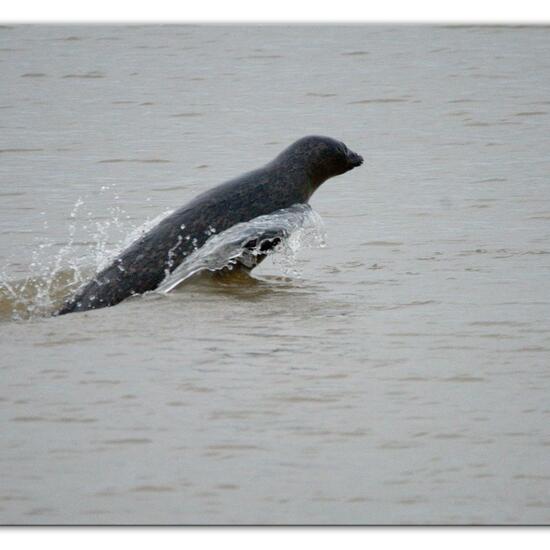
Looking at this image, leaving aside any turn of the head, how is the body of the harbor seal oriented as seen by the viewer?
to the viewer's right
